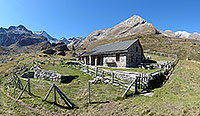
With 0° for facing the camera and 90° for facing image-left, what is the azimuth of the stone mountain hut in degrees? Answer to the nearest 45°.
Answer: approximately 45°

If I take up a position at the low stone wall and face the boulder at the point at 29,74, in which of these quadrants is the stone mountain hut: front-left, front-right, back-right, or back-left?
back-right

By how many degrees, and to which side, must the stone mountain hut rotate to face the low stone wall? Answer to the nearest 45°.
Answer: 0° — it already faces it

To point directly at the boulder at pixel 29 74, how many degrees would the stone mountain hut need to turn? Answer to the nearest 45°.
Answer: approximately 45° to its right
